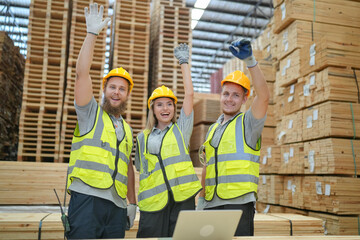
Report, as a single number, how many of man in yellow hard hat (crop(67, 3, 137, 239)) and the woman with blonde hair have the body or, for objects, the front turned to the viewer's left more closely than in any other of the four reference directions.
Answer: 0

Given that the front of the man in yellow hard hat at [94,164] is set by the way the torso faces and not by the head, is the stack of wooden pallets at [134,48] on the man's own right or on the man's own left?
on the man's own left

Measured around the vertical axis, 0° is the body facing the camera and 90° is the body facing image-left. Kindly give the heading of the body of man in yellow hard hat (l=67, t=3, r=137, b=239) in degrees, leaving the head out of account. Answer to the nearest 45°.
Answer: approximately 315°

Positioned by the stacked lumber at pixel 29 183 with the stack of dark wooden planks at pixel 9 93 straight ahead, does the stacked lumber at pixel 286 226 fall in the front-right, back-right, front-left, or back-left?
back-right

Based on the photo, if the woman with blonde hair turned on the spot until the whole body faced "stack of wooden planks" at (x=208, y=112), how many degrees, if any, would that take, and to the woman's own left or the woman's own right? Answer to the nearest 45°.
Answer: approximately 180°

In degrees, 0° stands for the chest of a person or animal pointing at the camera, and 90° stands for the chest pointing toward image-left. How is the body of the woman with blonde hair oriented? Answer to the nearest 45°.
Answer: approximately 0°

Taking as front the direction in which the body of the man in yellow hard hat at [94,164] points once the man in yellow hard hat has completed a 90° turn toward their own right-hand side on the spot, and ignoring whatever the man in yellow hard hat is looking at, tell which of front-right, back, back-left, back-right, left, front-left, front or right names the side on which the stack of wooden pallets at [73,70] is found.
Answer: back-right

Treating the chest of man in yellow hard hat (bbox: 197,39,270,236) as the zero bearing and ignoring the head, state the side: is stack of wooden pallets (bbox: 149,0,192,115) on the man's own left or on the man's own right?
on the man's own right

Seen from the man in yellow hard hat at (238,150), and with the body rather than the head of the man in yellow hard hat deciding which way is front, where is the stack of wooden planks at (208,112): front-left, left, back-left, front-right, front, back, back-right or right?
back-right

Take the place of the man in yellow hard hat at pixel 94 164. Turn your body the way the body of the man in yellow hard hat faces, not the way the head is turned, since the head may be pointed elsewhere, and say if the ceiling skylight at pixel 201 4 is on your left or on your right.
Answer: on your left

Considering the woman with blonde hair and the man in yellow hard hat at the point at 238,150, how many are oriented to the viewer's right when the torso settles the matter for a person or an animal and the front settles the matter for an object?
0

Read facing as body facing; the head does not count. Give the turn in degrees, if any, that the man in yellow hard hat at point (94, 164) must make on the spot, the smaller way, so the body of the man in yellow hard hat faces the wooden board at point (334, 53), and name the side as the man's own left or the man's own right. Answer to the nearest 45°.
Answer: approximately 90° to the man's own left
